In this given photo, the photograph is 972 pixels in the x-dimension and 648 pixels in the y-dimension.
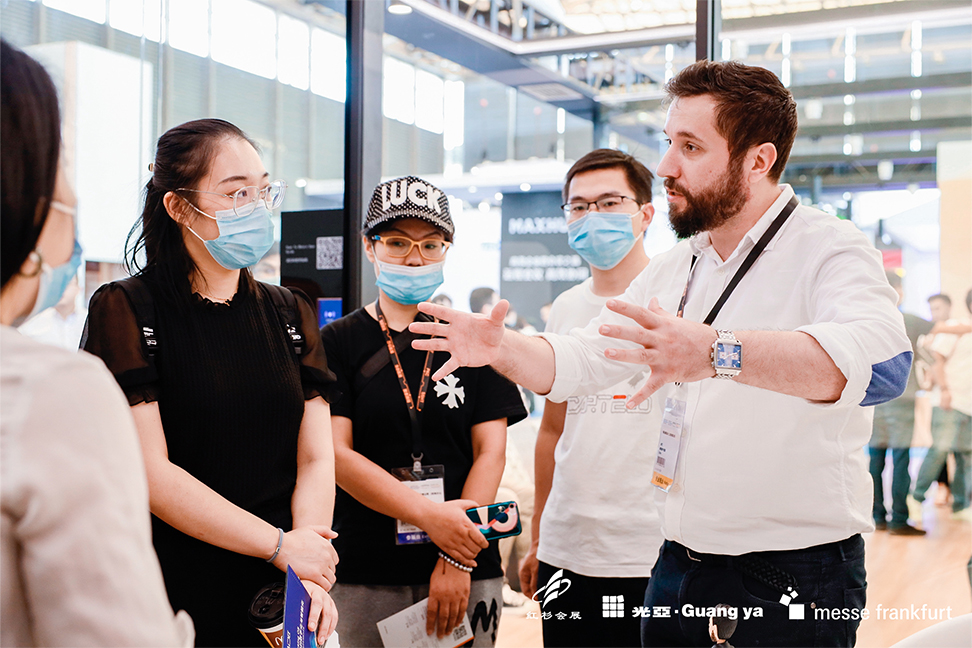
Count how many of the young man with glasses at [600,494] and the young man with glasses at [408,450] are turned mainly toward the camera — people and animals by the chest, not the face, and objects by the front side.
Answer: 2

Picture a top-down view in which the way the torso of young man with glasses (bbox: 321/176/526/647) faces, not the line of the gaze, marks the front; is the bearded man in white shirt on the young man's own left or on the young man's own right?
on the young man's own left

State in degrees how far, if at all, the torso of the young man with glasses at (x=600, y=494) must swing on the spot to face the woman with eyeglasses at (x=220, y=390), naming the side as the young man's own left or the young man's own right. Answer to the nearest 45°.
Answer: approximately 45° to the young man's own right

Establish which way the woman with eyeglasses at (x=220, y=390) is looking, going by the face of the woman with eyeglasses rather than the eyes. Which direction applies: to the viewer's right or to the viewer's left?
to the viewer's right

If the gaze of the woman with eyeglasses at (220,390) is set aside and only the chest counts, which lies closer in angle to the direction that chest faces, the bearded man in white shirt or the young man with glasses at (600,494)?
the bearded man in white shirt

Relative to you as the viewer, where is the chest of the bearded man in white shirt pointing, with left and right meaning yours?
facing the viewer and to the left of the viewer

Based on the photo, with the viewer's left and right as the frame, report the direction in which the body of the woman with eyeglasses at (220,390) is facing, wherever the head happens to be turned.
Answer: facing the viewer and to the right of the viewer

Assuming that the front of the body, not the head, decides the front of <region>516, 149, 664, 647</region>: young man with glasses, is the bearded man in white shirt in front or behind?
in front

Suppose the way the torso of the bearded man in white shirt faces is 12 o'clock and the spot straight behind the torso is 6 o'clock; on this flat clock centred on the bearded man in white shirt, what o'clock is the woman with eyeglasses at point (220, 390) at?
The woman with eyeglasses is roughly at 1 o'clock from the bearded man in white shirt.

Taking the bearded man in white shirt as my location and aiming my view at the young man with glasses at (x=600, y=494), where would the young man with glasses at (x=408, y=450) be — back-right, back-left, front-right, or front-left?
front-left

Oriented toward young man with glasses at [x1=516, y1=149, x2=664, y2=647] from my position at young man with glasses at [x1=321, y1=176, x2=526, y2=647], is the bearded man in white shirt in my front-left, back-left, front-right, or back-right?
front-right

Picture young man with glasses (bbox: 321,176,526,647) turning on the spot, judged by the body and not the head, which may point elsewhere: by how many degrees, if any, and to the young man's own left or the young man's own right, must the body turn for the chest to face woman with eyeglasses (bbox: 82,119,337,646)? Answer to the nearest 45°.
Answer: approximately 45° to the young man's own right

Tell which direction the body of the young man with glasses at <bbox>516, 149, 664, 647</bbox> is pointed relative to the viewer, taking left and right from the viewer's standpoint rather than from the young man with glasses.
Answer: facing the viewer

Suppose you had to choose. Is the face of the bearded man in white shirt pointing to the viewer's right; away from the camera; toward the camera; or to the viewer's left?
to the viewer's left

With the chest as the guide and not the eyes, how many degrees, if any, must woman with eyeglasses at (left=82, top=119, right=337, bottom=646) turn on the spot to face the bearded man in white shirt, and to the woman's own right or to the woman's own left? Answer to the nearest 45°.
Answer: approximately 45° to the woman's own left

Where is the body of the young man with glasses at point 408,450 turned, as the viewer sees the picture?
toward the camera
